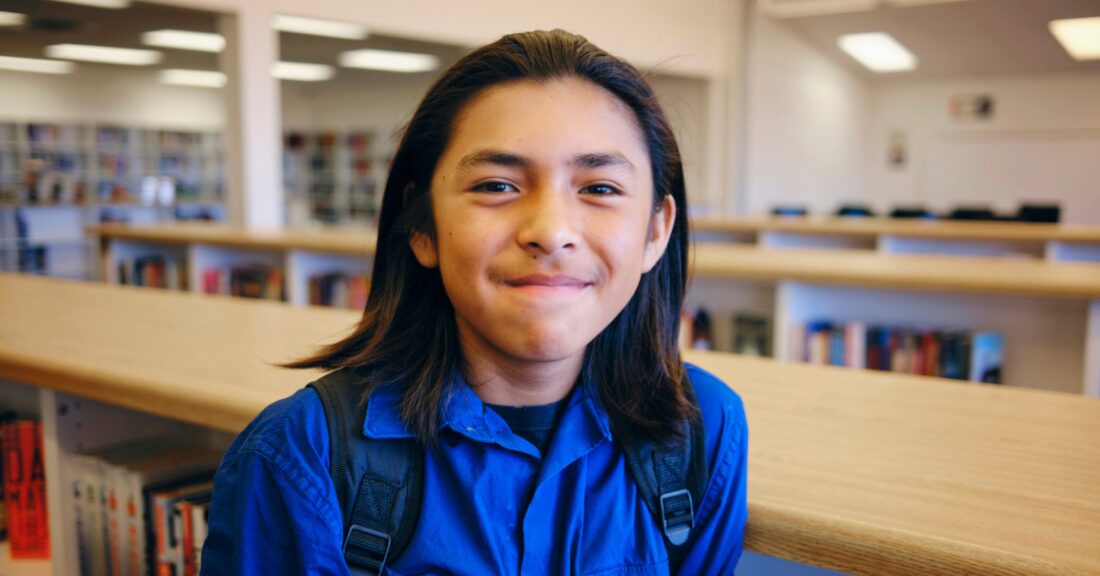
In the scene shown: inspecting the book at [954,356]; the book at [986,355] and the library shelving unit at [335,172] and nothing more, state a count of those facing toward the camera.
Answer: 3

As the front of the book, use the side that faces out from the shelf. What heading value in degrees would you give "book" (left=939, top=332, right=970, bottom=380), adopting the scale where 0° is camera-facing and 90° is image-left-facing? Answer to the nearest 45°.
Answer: approximately 0°

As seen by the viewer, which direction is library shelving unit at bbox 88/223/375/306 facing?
toward the camera

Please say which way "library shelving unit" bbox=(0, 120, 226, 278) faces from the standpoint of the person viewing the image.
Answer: facing the viewer

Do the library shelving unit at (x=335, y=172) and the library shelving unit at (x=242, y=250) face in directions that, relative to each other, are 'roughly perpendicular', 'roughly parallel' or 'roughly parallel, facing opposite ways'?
roughly parallel

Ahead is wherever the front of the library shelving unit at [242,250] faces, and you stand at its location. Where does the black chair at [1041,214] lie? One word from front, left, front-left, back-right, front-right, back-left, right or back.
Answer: left

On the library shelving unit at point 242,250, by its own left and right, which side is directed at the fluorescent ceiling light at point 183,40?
back

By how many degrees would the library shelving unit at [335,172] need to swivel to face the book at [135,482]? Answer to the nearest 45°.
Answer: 0° — it already faces it

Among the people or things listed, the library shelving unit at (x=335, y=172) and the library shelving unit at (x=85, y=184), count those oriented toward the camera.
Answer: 2

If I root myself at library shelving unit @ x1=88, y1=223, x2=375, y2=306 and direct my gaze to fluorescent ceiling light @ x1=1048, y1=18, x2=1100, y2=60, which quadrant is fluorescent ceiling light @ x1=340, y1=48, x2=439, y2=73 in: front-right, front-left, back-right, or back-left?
front-left

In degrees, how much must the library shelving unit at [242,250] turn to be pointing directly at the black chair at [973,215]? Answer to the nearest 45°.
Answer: approximately 90° to its left

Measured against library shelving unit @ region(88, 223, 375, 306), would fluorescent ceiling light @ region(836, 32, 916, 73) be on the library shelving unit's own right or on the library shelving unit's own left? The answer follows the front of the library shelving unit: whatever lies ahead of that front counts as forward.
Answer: on the library shelving unit's own left

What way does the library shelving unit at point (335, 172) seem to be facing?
toward the camera
